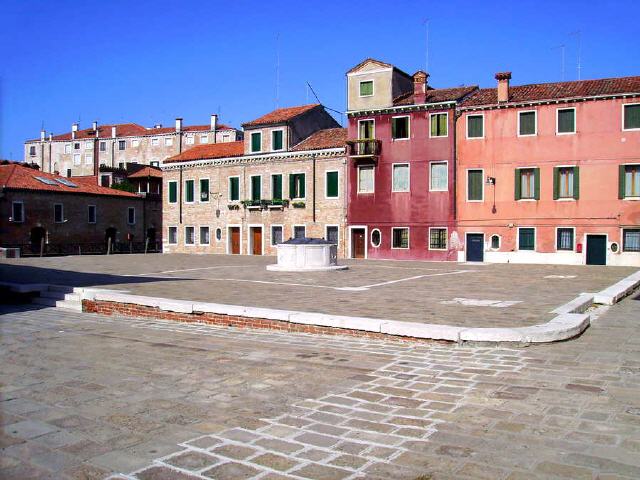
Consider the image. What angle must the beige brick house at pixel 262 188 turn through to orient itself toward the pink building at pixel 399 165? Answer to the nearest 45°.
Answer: approximately 90° to its left

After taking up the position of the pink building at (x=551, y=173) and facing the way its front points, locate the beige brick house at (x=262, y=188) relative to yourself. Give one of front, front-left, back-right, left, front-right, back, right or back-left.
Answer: right

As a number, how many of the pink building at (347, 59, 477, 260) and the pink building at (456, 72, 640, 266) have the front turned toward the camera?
2

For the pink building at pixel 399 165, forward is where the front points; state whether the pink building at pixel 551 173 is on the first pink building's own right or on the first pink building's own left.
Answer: on the first pink building's own left

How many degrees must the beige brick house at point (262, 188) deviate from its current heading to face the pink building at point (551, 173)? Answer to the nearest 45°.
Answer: approximately 90° to its left

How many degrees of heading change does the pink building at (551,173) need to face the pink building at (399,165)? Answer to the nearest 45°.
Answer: approximately 90° to its right

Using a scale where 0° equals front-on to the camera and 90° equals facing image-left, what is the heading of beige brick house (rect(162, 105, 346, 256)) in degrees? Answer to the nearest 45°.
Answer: approximately 45°
